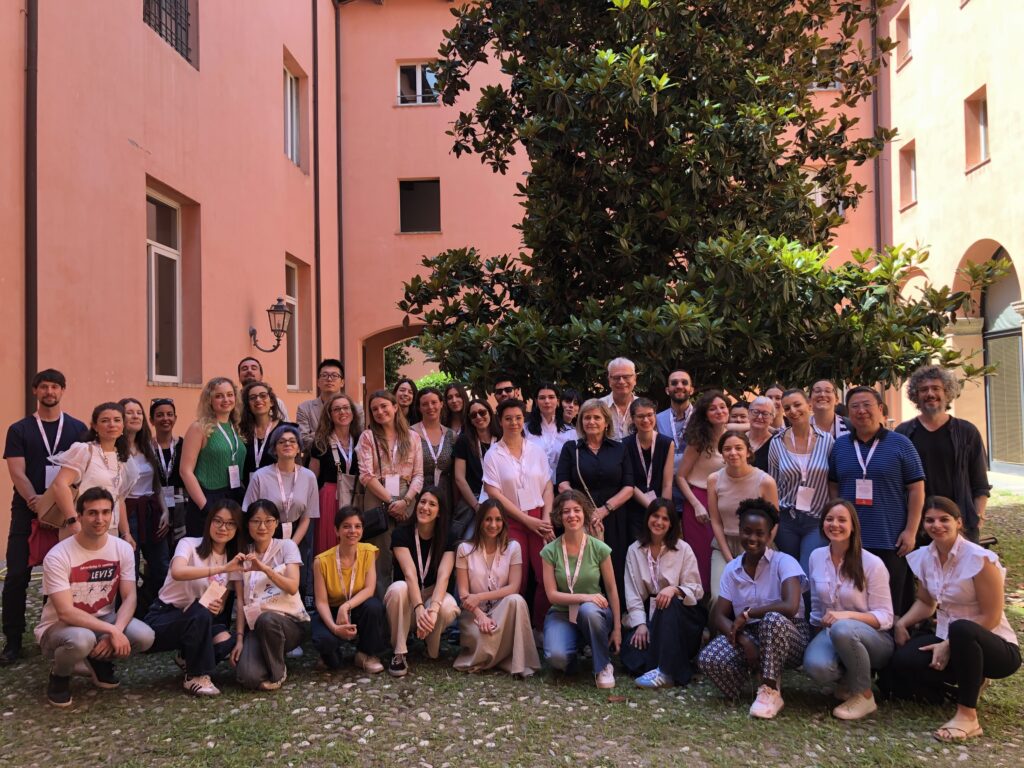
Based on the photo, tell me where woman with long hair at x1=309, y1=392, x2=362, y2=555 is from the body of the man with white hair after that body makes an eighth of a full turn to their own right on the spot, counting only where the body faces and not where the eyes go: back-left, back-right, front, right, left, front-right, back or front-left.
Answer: front-right

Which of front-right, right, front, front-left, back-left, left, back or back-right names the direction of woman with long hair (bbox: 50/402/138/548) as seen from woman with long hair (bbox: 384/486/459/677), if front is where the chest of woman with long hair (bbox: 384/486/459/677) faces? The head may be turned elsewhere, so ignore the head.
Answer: right

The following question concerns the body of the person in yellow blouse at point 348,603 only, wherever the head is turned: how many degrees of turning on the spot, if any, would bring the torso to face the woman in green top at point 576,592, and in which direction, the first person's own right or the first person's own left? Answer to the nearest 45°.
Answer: approximately 90° to the first person's own left

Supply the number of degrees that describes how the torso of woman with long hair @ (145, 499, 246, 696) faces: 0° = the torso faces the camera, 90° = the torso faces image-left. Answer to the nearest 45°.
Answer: approximately 315°

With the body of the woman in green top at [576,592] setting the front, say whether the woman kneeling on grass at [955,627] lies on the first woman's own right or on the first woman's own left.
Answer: on the first woman's own left

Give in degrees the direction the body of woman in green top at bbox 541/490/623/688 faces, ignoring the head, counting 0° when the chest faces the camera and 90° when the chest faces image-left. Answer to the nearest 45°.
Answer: approximately 0°
